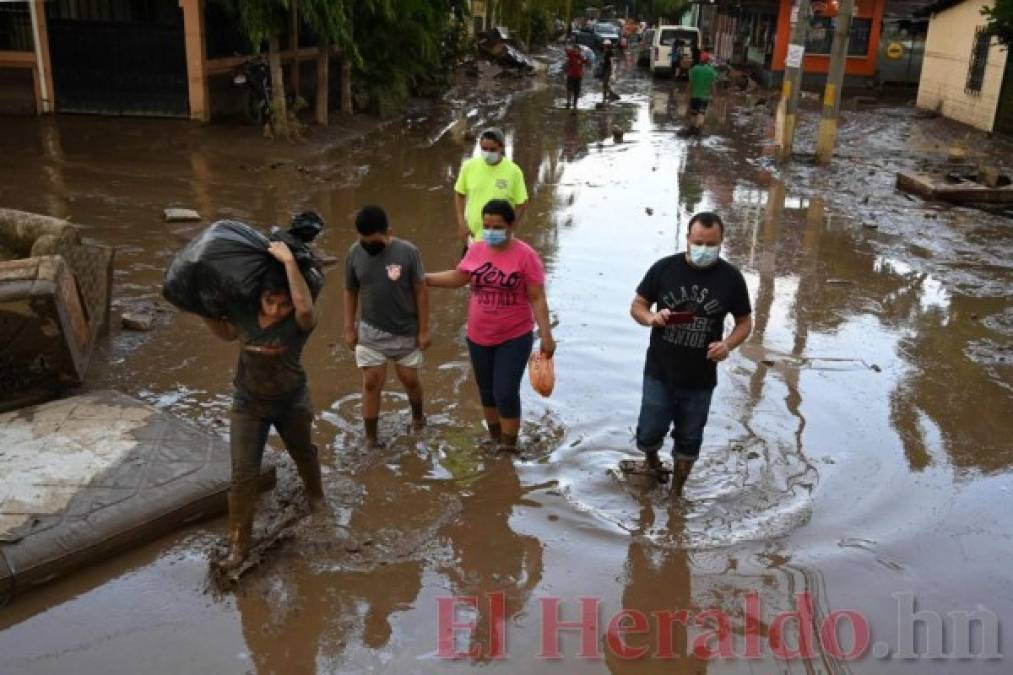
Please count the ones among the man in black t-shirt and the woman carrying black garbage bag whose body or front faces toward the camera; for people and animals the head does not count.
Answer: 2

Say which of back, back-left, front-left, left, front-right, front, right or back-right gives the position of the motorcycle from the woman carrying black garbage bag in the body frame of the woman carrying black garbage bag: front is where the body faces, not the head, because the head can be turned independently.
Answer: back

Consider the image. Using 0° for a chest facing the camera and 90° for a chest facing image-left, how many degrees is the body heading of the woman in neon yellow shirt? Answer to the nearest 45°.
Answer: approximately 0°

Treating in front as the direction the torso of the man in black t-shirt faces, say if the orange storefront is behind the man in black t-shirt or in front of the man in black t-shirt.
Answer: behind

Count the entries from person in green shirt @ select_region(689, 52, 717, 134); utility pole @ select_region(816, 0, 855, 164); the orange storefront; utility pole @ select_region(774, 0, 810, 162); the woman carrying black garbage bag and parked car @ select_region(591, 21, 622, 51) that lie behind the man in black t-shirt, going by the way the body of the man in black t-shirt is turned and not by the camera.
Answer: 5

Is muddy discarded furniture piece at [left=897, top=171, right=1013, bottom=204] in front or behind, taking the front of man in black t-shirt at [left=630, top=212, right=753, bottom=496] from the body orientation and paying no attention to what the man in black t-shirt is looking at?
behind

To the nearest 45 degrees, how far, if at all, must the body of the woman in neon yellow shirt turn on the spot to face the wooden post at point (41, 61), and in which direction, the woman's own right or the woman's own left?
approximately 135° to the woman's own right

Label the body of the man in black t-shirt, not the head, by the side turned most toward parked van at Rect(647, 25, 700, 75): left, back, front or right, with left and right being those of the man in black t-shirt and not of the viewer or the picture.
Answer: back

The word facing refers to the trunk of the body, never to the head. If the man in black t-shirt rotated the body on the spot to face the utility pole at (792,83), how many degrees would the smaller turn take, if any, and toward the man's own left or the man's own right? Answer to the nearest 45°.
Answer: approximately 180°

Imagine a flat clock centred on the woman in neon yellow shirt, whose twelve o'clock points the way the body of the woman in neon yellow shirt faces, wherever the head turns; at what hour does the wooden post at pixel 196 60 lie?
The wooden post is roughly at 5 o'clock from the woman in neon yellow shirt.

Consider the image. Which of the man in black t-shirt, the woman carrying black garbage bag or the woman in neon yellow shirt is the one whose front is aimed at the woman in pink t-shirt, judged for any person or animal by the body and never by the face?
the woman in neon yellow shirt
